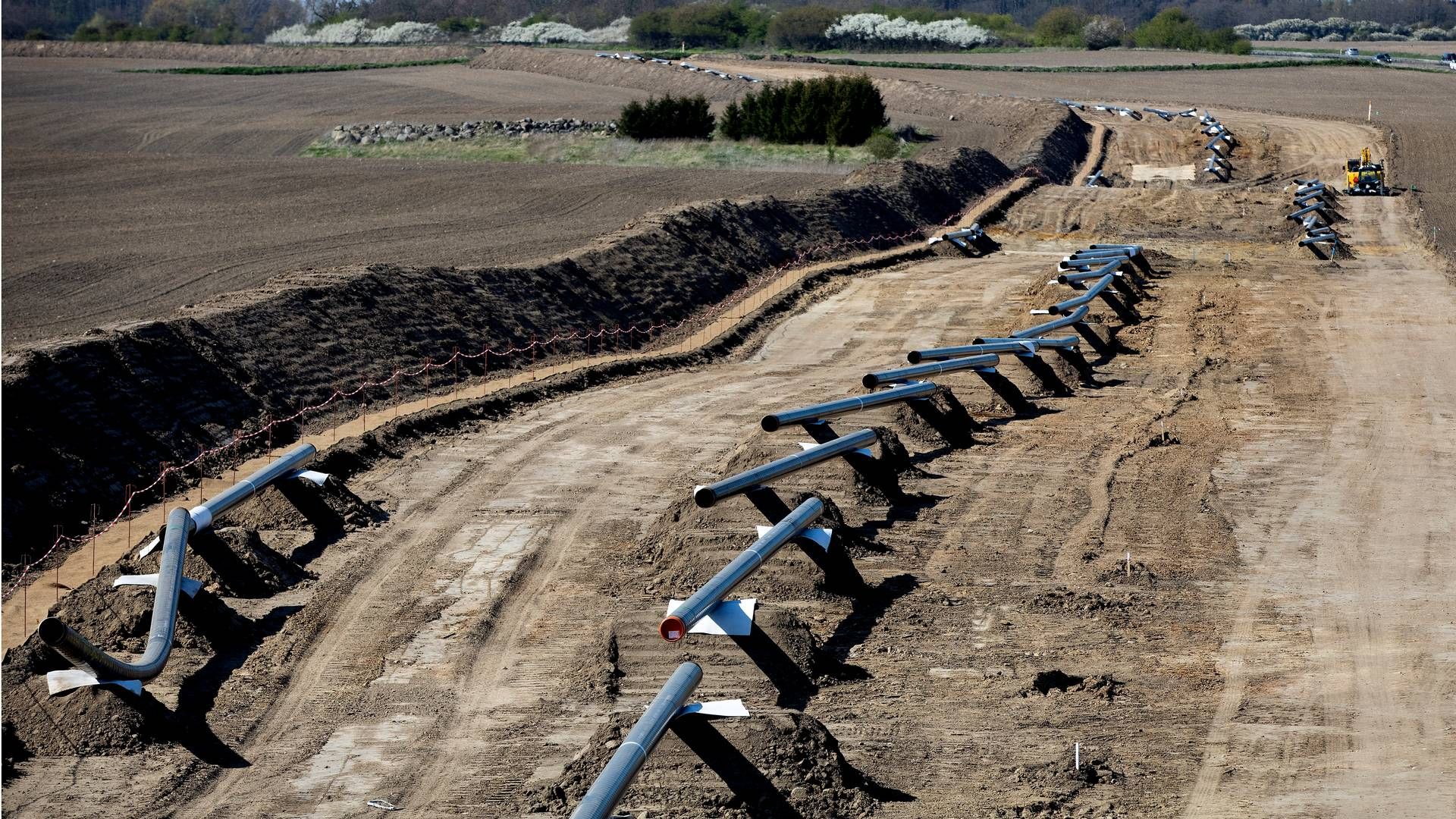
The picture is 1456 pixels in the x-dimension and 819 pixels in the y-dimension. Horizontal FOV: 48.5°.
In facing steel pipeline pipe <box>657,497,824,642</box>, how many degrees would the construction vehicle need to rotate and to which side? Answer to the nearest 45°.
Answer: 0° — it already faces it

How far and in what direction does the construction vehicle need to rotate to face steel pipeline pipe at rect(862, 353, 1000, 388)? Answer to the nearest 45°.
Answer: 0° — it already faces it

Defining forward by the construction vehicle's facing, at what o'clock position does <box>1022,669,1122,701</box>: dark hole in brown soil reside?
The dark hole in brown soil is roughly at 12 o'clock from the construction vehicle.

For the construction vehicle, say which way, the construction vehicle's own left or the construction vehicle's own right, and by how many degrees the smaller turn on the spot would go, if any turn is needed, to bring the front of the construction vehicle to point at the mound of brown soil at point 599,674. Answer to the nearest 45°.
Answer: approximately 180°

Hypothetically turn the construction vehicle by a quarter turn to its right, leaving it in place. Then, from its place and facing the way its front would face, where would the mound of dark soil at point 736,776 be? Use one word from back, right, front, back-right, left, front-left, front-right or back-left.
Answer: left

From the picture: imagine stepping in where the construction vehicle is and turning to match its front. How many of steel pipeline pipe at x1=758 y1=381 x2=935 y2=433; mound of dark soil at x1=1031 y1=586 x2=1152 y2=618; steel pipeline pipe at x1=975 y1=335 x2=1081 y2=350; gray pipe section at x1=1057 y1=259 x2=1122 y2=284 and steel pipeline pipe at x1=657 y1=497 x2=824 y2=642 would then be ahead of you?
5

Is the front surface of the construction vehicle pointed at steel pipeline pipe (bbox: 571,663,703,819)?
yes

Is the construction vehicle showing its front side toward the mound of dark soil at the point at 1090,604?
yes

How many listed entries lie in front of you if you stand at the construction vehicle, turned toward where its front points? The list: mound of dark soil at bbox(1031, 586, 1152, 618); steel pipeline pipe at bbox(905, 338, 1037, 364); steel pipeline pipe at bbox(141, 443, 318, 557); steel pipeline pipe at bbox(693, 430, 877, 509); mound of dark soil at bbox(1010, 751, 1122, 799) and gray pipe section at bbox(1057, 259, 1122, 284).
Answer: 6

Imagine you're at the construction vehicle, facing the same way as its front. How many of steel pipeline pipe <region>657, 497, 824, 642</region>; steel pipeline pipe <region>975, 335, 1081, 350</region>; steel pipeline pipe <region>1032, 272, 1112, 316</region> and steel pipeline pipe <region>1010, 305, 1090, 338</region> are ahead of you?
4

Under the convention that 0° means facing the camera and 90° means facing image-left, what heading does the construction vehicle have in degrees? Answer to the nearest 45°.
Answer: approximately 0°

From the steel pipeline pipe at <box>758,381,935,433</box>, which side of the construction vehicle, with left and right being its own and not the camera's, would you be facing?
front

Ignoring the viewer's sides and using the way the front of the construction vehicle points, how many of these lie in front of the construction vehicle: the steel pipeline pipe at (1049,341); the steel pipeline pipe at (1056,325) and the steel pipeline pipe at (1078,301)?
3
